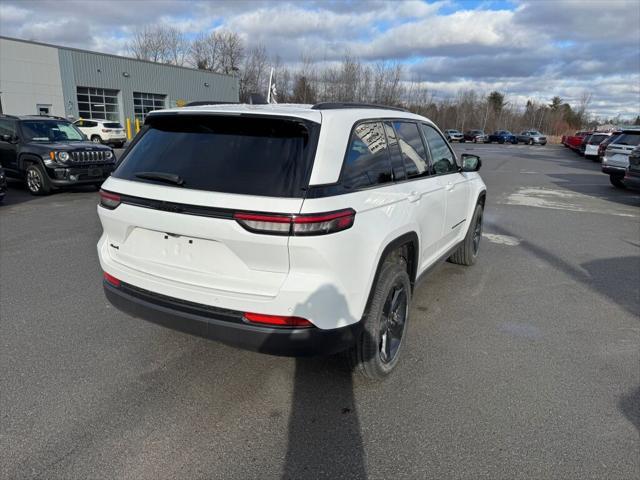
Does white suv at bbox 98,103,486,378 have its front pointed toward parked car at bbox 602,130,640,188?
yes

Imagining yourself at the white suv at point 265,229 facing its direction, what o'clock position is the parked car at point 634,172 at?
The parked car is roughly at 12 o'clock from the white suv.

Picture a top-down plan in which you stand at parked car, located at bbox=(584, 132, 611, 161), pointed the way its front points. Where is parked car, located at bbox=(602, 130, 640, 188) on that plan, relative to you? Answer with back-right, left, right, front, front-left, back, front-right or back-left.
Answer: back-right

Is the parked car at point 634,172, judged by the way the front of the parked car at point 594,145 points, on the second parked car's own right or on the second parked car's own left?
on the second parked car's own right

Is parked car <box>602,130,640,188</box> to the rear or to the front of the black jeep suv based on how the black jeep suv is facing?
to the front

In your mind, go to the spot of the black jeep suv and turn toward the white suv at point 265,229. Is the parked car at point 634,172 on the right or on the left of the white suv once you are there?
left
